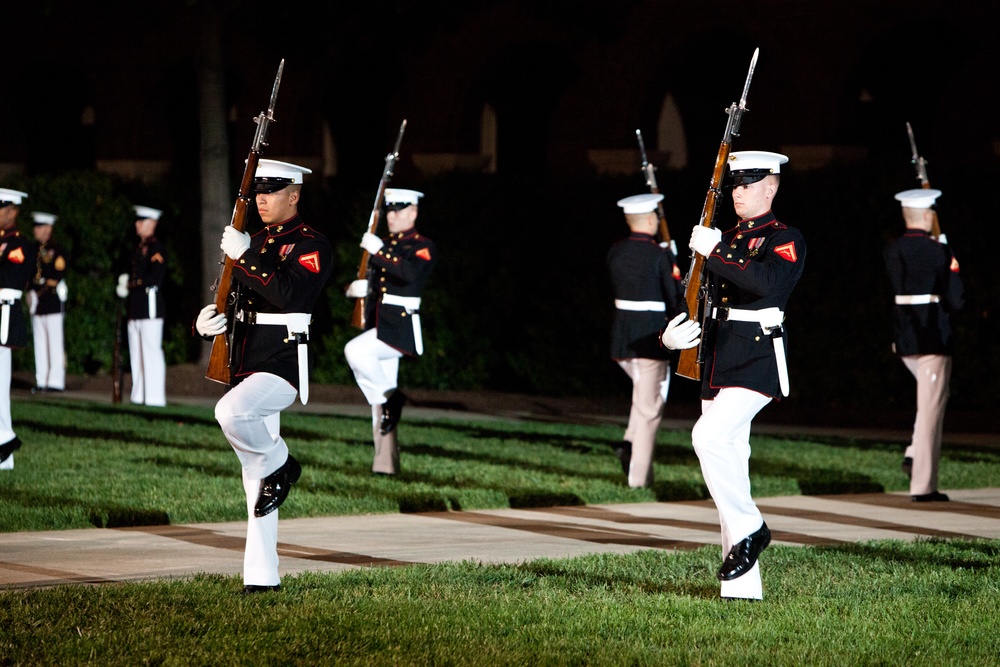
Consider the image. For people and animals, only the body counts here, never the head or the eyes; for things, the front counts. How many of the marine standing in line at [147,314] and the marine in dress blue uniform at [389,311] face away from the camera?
0

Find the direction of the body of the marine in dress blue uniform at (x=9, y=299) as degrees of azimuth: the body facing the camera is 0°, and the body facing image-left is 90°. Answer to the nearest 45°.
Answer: approximately 45°

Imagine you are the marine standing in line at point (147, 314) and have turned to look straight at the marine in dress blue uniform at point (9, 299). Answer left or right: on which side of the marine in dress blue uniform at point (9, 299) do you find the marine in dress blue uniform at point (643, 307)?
left

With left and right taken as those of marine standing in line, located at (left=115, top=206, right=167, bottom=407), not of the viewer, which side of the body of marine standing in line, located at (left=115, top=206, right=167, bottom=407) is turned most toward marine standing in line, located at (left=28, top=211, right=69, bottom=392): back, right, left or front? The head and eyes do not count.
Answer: right

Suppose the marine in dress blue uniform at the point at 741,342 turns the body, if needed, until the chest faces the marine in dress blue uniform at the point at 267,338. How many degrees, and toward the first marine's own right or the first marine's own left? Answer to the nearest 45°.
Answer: approximately 45° to the first marine's own right

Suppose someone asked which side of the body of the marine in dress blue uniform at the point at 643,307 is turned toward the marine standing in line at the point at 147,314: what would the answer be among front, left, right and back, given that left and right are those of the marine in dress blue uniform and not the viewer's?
left

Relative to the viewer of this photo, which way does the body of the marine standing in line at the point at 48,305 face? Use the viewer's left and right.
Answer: facing the viewer and to the left of the viewer

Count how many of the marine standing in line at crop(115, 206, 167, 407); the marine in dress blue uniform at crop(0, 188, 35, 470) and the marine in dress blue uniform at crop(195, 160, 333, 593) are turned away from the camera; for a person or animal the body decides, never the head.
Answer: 0
